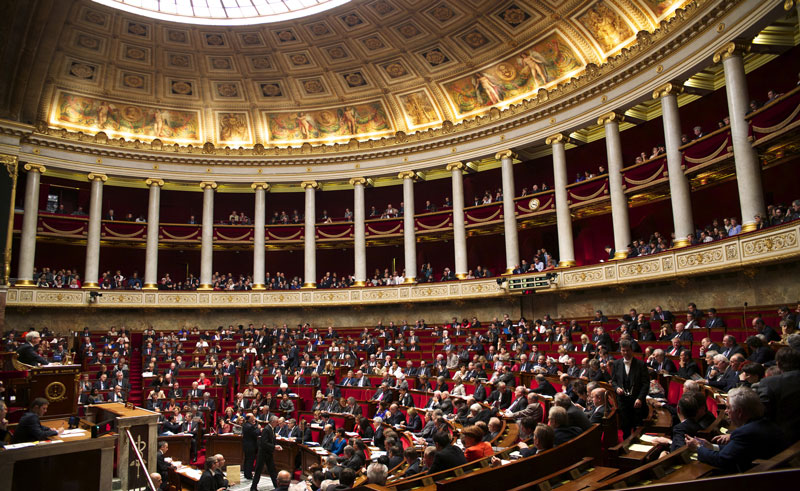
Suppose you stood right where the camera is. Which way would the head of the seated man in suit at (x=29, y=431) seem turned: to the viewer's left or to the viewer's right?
to the viewer's right

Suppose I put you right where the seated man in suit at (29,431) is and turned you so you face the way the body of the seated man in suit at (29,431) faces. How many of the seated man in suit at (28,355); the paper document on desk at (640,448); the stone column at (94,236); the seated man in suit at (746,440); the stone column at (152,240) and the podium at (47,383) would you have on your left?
4

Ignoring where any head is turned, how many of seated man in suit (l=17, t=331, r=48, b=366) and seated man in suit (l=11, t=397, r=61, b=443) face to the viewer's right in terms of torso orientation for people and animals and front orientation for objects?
2

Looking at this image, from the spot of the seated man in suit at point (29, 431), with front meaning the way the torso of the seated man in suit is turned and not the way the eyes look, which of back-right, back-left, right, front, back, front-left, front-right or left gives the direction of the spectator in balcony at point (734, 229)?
front

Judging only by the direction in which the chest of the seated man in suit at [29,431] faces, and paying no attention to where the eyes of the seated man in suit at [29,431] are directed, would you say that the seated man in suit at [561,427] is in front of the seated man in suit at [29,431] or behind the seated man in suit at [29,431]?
in front

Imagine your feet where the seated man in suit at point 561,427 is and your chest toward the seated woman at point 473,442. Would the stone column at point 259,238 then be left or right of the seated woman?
right

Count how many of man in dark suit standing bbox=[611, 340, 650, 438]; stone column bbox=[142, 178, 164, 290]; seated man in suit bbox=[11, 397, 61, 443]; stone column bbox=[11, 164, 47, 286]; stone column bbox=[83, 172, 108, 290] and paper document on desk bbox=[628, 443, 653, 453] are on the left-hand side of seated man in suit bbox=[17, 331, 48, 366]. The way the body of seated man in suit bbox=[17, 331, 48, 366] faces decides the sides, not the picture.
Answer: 3

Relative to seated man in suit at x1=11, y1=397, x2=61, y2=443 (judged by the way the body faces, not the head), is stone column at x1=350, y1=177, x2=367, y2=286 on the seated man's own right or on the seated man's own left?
on the seated man's own left

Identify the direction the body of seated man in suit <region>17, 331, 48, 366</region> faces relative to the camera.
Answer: to the viewer's right

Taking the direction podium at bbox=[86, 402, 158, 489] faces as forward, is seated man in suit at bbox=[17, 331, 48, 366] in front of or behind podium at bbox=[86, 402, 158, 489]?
behind

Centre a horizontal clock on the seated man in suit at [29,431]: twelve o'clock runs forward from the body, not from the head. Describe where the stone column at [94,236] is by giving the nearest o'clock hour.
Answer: The stone column is roughly at 9 o'clock from the seated man in suit.

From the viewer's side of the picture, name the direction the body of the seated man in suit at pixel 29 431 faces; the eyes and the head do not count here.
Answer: to the viewer's right

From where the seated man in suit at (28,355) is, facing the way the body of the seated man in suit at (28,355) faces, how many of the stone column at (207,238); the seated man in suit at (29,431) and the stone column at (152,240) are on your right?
1

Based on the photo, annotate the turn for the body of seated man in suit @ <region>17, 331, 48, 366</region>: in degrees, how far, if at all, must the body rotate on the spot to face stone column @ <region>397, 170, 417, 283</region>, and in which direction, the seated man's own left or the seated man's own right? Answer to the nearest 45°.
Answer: approximately 45° to the seated man's own left

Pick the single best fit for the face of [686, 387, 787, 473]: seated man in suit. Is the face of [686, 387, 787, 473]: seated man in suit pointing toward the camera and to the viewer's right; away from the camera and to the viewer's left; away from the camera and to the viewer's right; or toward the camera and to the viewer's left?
away from the camera and to the viewer's left

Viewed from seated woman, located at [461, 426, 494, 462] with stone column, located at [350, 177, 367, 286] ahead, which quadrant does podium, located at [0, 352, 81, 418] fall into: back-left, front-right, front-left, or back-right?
front-left

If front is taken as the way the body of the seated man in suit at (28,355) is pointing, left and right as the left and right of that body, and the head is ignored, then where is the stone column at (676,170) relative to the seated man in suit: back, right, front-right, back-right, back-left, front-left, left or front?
front
